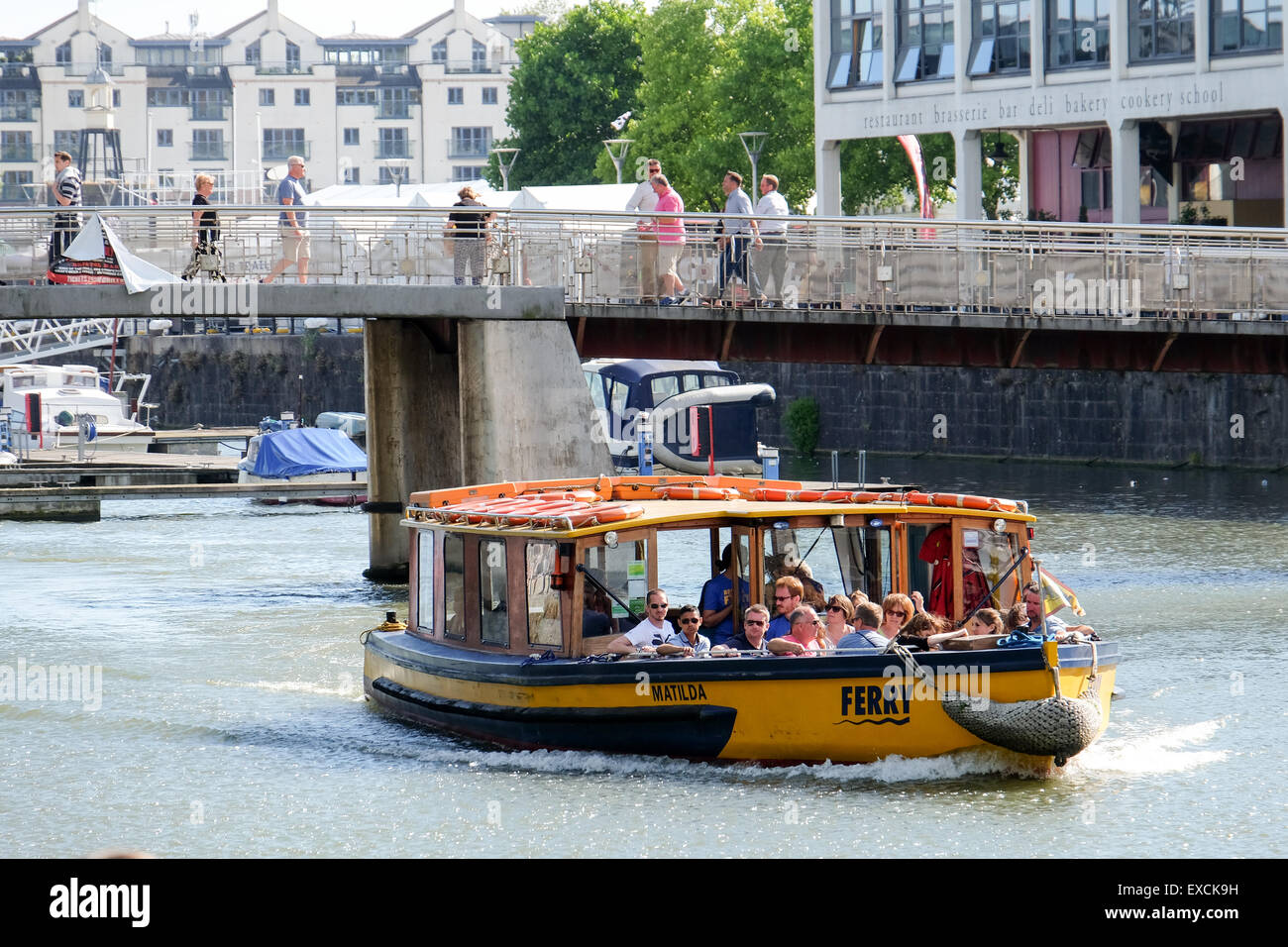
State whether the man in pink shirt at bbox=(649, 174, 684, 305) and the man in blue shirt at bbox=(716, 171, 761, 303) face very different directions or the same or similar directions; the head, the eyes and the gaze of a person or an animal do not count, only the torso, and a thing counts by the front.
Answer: same or similar directions

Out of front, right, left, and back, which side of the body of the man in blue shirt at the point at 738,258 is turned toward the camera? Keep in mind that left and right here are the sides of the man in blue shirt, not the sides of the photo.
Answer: left

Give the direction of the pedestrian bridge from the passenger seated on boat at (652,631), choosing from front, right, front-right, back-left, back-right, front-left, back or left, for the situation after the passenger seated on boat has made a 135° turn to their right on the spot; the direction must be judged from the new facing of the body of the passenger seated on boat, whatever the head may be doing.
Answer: right

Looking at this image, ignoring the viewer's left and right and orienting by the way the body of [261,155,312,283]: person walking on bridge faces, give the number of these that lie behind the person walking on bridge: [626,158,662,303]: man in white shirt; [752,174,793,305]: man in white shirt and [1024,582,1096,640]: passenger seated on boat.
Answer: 0

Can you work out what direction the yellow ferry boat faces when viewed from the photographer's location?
facing the viewer and to the right of the viewer

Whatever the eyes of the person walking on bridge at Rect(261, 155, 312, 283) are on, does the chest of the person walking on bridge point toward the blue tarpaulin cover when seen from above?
no

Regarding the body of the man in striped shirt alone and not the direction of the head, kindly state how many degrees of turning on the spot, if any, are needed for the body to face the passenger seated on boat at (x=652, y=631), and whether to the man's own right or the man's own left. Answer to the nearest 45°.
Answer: approximately 90° to the man's own left
